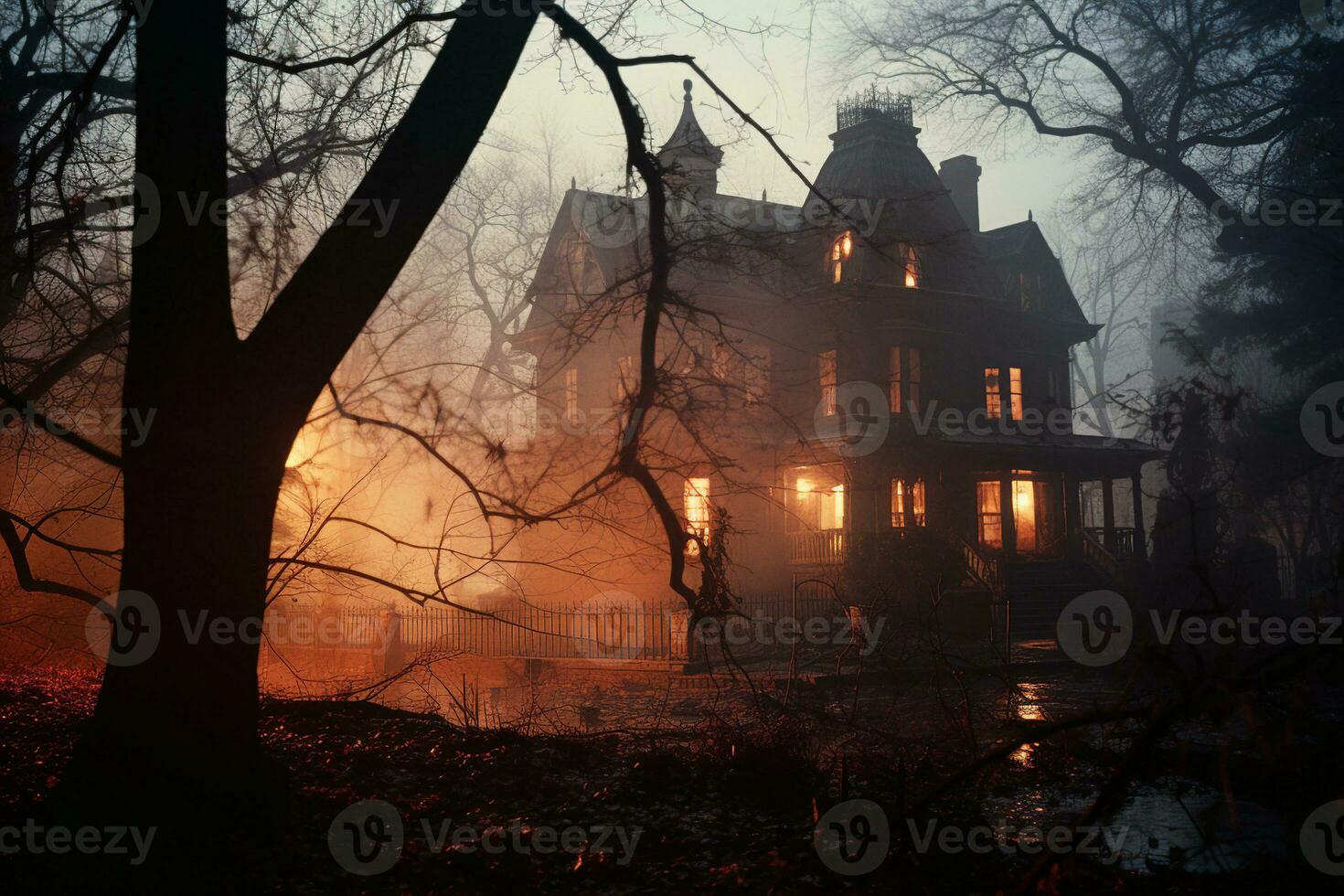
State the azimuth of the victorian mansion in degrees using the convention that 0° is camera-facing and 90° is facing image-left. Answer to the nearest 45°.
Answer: approximately 315°

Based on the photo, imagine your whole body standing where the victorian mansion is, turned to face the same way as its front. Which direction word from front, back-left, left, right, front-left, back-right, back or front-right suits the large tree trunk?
front-right
